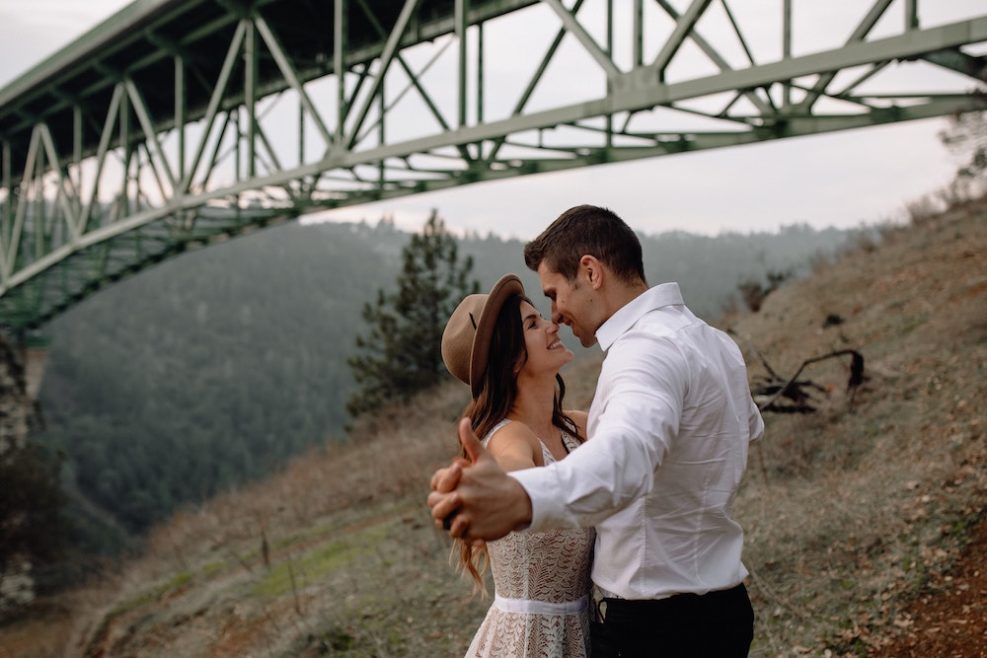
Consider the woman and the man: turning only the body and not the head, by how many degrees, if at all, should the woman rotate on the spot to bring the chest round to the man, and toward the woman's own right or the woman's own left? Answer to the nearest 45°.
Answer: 0° — they already face them

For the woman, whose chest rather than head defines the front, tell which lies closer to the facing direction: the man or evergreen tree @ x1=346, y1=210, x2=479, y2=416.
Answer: the man

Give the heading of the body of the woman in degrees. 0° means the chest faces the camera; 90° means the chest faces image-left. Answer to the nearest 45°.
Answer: approximately 315°

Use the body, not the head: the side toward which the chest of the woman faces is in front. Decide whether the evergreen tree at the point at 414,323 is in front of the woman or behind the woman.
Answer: behind

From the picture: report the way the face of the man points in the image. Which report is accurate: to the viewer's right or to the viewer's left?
to the viewer's left
